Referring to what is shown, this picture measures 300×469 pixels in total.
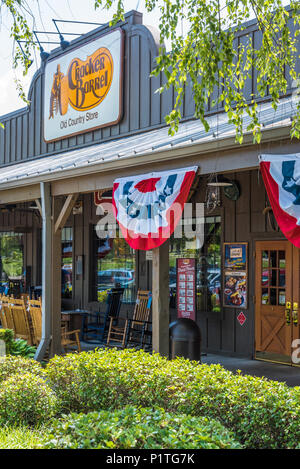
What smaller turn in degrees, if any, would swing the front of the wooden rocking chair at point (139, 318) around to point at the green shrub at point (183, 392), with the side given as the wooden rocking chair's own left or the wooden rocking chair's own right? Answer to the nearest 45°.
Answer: approximately 45° to the wooden rocking chair's own left

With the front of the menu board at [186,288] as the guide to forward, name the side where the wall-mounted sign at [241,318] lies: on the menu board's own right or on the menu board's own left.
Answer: on the menu board's own left

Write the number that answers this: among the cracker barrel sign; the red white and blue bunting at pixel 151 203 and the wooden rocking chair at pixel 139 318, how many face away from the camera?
0

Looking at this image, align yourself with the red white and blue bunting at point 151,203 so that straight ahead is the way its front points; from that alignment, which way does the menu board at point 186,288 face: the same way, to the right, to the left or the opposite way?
the same way

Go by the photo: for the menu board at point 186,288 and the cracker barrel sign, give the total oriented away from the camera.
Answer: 0

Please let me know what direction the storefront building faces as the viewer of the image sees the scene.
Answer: facing the viewer and to the left of the viewer

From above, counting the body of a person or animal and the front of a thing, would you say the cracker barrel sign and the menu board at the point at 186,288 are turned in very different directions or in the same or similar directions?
same or similar directions

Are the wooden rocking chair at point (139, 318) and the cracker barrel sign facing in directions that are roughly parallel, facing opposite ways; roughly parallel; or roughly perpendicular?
roughly parallel

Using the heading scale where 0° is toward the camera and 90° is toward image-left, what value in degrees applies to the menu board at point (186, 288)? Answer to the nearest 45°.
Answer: approximately 45°
